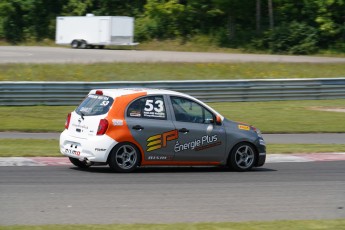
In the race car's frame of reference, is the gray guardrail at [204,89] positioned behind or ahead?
ahead

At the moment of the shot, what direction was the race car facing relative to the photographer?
facing away from the viewer and to the right of the viewer
